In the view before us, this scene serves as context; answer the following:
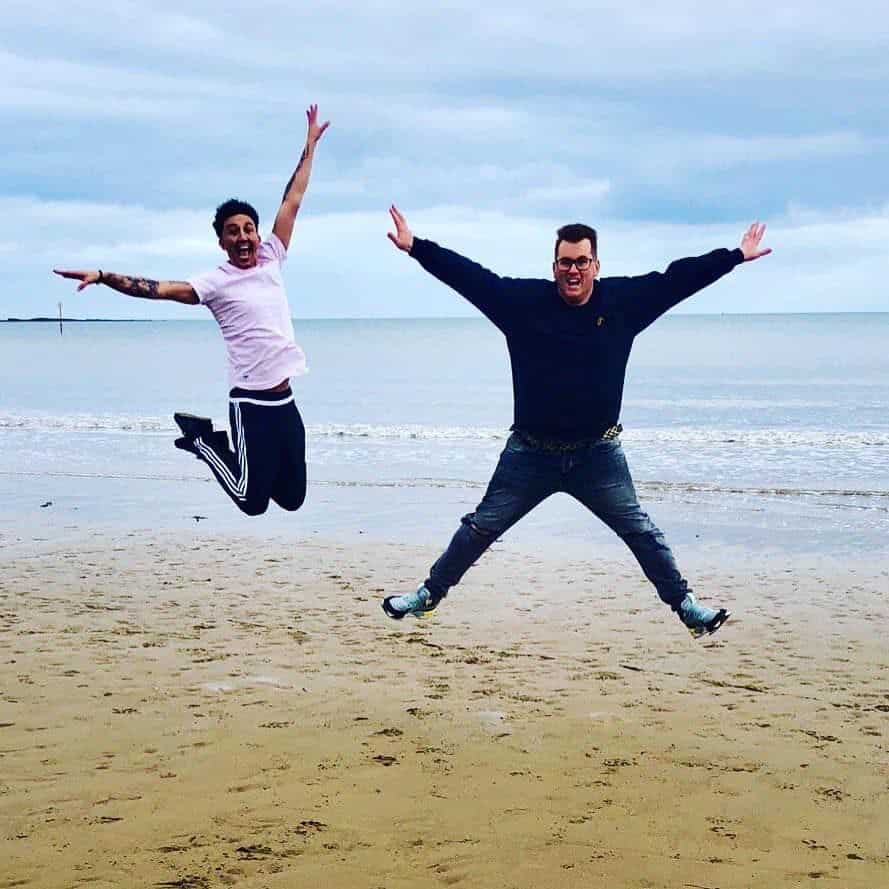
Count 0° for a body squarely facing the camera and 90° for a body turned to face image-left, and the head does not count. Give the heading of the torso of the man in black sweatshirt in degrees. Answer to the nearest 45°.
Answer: approximately 0°

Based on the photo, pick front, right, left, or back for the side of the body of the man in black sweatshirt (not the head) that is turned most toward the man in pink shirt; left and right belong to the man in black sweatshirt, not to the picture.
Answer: right
